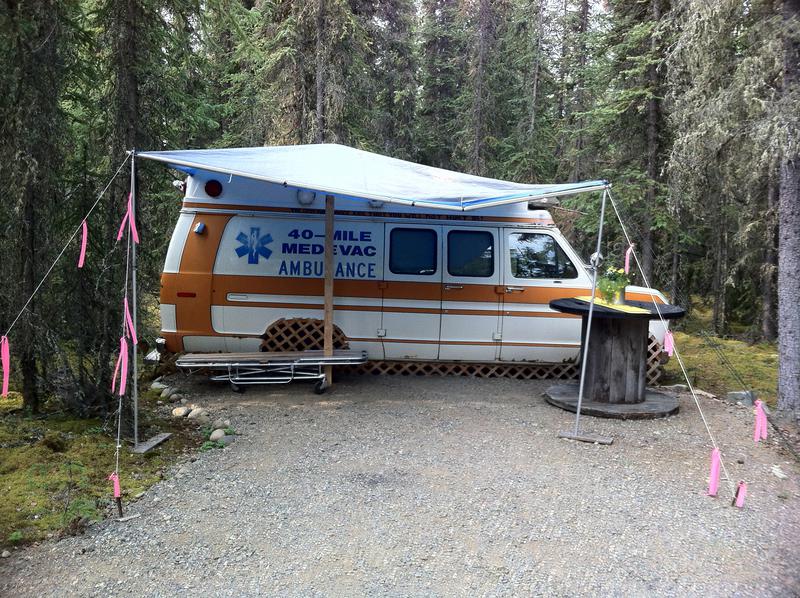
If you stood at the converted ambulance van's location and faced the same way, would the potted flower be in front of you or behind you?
in front

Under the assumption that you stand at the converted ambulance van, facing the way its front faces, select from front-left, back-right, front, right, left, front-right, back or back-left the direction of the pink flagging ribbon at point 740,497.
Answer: front-right

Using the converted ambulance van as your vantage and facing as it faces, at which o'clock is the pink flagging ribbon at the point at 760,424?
The pink flagging ribbon is roughly at 1 o'clock from the converted ambulance van.

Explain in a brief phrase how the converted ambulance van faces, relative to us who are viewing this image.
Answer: facing to the right of the viewer

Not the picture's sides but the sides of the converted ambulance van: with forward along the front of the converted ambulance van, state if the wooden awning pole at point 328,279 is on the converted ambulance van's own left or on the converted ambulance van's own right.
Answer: on the converted ambulance van's own right

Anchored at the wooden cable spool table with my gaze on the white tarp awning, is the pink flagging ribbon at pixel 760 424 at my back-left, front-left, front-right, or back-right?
back-left
